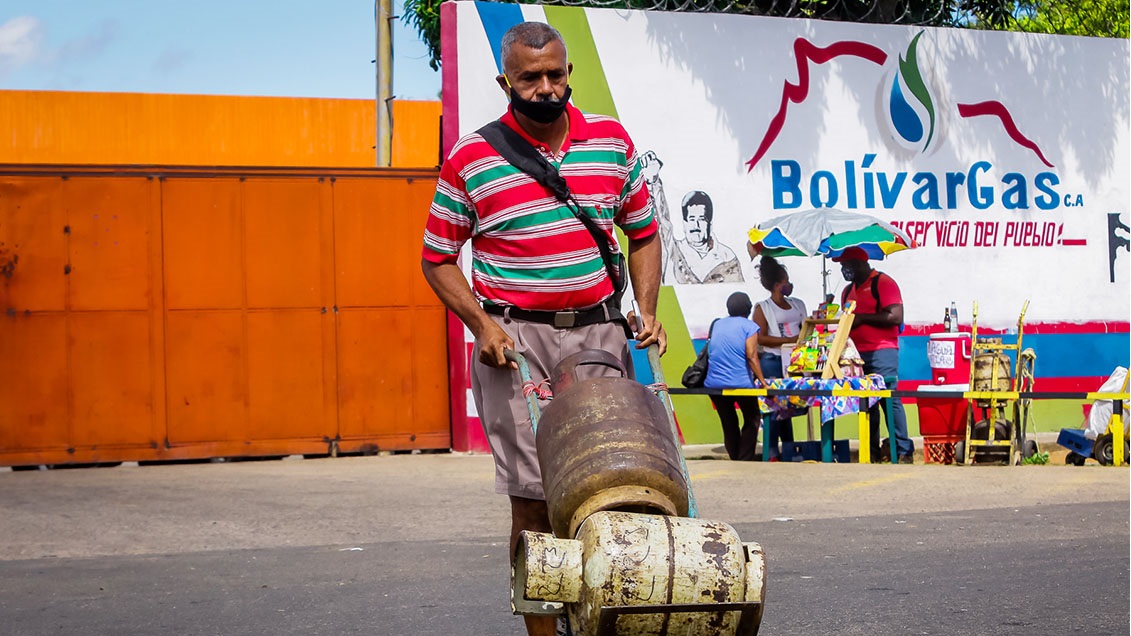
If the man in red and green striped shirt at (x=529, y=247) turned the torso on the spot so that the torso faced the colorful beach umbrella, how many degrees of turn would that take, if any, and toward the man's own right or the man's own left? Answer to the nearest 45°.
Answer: approximately 180°

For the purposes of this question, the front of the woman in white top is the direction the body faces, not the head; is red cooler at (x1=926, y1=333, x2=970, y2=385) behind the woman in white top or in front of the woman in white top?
in front

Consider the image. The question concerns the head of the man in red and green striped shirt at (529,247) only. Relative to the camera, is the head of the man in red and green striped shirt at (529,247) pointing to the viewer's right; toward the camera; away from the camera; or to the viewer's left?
toward the camera

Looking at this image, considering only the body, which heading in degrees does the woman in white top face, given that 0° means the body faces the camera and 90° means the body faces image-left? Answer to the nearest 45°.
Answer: approximately 315°

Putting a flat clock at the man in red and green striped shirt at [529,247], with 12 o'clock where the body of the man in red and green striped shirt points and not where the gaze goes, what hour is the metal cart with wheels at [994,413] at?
The metal cart with wheels is roughly at 7 o'clock from the man in red and green striped shirt.

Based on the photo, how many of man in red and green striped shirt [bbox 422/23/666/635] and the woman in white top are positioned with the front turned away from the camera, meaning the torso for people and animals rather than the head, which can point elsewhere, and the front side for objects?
0

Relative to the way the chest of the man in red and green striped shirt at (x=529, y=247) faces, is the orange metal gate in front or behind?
behind

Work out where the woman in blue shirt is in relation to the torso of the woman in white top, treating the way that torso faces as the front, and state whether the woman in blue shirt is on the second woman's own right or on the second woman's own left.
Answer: on the second woman's own right

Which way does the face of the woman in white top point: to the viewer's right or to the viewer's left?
to the viewer's right

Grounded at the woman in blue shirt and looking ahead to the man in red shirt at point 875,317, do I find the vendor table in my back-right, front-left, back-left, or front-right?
front-right

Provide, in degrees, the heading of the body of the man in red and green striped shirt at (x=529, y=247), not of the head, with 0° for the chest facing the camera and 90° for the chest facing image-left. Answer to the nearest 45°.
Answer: approximately 0°

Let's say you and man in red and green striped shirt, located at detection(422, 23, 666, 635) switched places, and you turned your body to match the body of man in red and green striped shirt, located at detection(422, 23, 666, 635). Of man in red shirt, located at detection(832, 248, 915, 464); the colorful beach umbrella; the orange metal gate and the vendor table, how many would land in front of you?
0

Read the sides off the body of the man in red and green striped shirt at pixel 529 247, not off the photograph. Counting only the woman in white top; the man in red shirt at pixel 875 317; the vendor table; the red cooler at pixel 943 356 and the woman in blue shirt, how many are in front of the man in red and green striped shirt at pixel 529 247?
0
